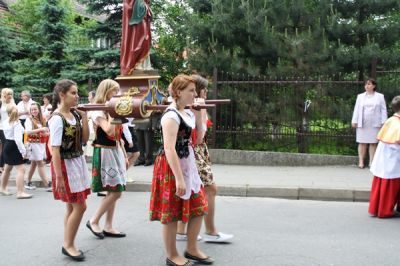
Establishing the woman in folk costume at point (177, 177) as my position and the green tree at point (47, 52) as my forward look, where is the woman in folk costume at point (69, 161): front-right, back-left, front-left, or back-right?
front-left

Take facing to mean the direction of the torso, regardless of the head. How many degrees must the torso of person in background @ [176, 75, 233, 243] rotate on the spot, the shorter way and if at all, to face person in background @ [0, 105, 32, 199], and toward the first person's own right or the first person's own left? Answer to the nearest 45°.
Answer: approximately 135° to the first person's own left

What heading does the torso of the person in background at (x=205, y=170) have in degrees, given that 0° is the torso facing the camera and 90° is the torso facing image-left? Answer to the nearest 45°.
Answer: approximately 270°

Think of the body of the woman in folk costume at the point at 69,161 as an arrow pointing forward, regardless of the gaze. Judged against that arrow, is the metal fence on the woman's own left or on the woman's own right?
on the woman's own left

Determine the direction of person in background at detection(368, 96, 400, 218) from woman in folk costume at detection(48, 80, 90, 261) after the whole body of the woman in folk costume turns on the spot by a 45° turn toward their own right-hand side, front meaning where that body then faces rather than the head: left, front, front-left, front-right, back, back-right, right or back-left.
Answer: left

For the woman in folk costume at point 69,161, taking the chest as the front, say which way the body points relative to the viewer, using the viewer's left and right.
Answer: facing the viewer and to the right of the viewer

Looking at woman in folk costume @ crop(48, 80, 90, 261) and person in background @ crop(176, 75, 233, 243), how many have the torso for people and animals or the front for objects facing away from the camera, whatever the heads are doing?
0

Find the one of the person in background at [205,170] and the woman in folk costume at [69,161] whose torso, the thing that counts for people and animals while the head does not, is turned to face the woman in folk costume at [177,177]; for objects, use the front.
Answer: the woman in folk costume at [69,161]
